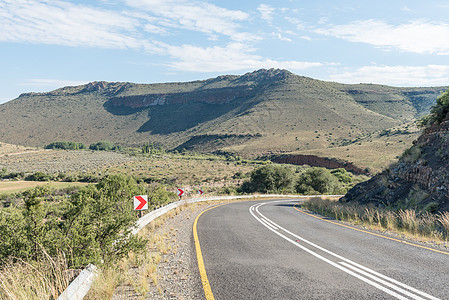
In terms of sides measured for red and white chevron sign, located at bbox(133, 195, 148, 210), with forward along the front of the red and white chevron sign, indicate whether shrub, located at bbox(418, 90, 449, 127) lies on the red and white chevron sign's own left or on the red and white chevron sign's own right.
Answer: on the red and white chevron sign's own left

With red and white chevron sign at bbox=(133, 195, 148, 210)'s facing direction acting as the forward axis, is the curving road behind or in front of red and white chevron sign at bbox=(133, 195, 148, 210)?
in front

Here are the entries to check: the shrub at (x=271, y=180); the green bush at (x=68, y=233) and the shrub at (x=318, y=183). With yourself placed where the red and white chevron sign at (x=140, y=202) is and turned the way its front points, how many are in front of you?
1

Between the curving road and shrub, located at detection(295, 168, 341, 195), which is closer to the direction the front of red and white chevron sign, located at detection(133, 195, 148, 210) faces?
the curving road

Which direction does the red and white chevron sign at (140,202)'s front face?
toward the camera

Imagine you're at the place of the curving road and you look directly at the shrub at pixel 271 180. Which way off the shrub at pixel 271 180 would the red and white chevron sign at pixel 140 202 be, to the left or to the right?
left

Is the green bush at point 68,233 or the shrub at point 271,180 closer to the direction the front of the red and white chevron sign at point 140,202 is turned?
the green bush

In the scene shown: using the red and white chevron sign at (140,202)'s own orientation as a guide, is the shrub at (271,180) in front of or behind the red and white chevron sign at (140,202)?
behind

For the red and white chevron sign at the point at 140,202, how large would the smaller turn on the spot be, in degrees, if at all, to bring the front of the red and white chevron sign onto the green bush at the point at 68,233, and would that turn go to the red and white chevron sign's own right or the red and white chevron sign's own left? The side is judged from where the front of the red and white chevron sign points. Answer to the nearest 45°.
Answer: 0° — it already faces it
